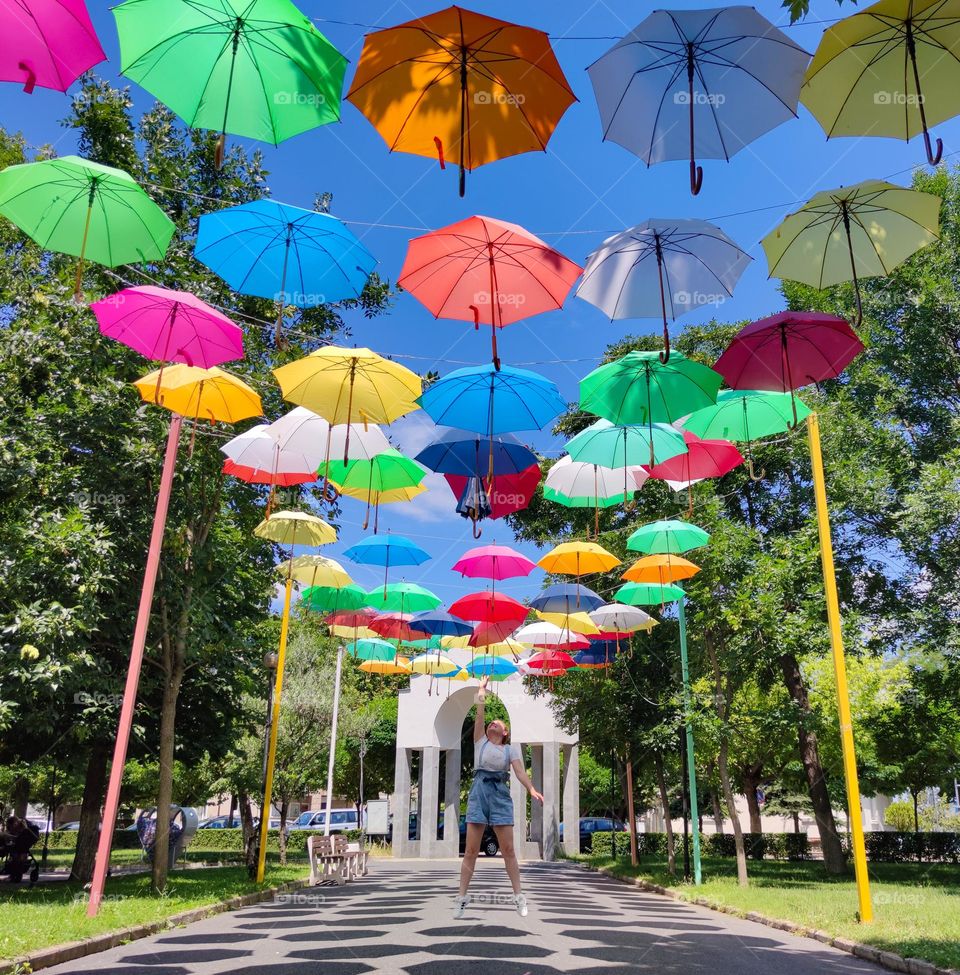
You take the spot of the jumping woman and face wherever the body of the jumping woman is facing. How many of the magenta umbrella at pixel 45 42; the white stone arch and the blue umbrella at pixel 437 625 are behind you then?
2

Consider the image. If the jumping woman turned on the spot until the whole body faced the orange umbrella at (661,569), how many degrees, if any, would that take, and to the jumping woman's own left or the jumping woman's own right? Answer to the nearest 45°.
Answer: approximately 135° to the jumping woman's own left

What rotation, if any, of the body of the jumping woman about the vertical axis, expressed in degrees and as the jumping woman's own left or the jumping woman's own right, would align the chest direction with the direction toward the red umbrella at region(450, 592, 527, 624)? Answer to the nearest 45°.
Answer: approximately 180°

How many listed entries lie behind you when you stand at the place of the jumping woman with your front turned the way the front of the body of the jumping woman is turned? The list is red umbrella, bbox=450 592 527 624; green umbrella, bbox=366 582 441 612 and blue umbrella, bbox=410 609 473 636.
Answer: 3

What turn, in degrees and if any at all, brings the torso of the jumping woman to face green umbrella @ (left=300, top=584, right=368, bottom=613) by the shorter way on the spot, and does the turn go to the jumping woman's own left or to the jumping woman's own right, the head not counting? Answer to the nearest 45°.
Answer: approximately 180°

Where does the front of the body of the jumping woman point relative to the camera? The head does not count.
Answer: toward the camera

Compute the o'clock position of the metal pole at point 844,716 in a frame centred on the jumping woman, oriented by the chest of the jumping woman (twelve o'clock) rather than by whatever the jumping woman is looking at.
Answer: The metal pole is roughly at 8 o'clock from the jumping woman.
